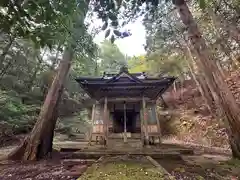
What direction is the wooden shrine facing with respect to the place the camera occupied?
facing the viewer
